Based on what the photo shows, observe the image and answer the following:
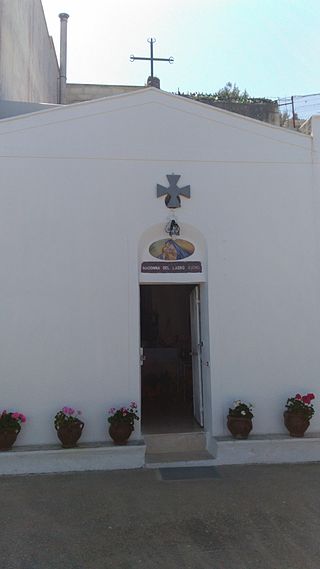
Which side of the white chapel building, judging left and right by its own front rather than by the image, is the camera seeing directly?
front
